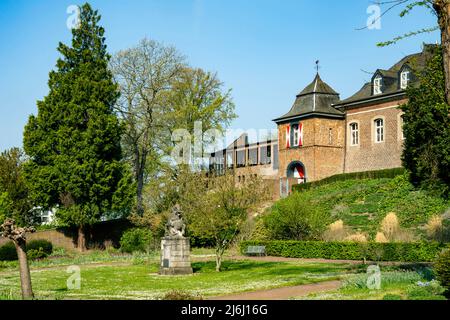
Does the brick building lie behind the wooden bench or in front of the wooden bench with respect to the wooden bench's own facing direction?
behind

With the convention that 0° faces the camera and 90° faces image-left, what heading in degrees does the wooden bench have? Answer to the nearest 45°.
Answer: approximately 0°

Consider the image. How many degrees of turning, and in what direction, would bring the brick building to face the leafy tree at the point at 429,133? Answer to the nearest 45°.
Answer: approximately 45° to its left

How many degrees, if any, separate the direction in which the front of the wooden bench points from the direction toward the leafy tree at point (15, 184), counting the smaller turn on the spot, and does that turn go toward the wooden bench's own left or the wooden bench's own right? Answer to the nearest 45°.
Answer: approximately 135° to the wooden bench's own right

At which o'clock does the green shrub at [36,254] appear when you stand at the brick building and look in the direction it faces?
The green shrub is roughly at 12 o'clock from the brick building.

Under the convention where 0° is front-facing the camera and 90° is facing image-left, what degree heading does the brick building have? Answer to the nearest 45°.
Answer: approximately 45°

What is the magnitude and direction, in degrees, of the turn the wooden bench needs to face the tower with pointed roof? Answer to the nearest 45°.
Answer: approximately 180°

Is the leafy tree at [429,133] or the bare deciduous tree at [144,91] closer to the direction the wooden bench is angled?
the leafy tree

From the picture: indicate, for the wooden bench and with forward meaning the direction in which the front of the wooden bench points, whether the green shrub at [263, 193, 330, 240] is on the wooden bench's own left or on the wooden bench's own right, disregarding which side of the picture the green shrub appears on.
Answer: on the wooden bench's own left
